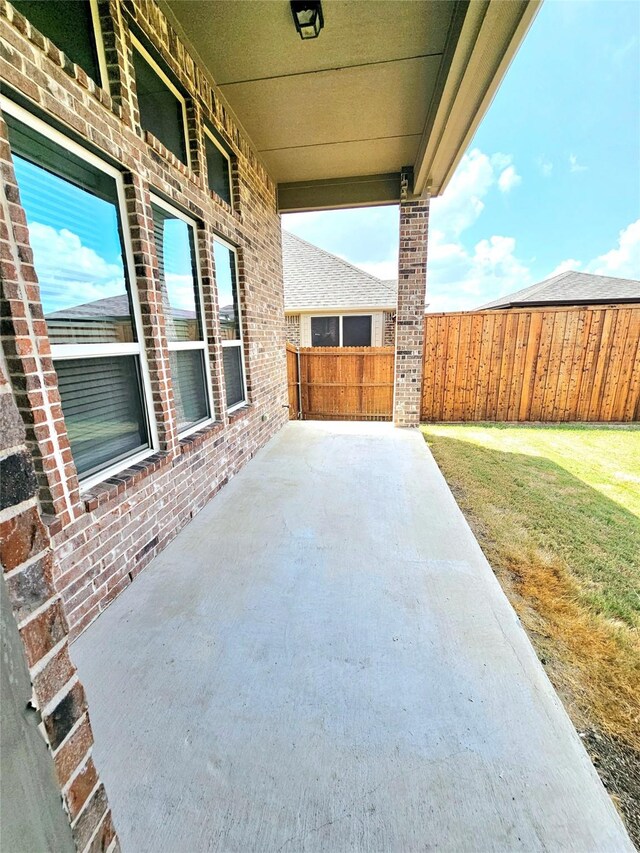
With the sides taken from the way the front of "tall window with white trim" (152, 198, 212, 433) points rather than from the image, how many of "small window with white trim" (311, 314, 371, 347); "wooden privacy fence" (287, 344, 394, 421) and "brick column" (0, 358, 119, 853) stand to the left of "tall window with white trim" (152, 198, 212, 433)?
2

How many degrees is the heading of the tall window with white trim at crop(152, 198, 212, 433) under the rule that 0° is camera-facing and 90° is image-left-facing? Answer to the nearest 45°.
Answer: approximately 315°

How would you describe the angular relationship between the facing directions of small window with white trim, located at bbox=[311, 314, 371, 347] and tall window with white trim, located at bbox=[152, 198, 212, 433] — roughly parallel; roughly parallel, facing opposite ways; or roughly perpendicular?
roughly perpendicular

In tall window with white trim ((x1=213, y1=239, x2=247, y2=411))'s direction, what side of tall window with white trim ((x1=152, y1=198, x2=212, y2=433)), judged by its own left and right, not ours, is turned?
left

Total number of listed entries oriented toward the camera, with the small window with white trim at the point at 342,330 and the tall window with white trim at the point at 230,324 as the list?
1

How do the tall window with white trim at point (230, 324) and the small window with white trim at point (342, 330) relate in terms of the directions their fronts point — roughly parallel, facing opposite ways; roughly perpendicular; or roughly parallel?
roughly perpendicular

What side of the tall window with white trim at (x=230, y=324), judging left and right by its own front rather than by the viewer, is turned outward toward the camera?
right

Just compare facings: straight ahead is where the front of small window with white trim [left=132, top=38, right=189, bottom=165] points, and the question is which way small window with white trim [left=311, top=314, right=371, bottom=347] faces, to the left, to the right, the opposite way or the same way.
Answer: to the right

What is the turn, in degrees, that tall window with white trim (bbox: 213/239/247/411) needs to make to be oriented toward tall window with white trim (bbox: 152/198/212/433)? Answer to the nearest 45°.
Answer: approximately 90° to its right

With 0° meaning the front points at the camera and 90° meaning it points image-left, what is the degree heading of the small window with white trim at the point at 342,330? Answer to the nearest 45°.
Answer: approximately 0°

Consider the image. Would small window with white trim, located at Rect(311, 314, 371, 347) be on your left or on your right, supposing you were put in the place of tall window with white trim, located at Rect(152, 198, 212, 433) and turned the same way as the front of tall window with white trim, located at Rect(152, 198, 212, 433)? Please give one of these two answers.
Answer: on your left

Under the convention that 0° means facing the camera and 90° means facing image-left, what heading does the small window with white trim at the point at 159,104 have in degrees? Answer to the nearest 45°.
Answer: approximately 315°

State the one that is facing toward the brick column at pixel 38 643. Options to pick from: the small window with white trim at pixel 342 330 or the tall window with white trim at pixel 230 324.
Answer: the small window with white trim at pixel 342 330
